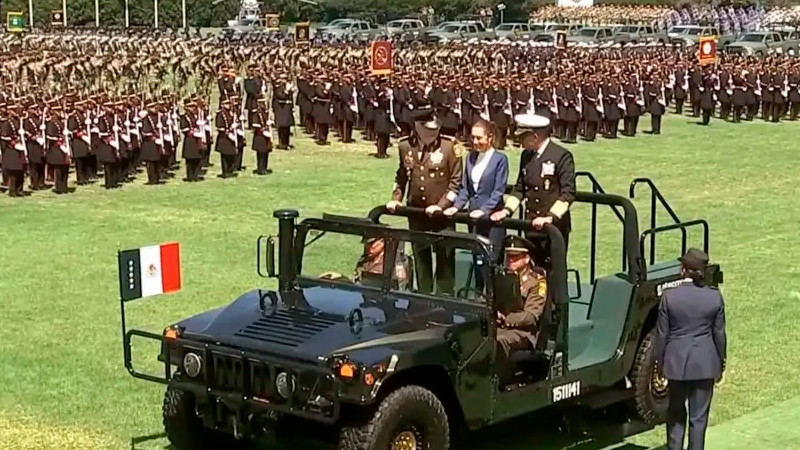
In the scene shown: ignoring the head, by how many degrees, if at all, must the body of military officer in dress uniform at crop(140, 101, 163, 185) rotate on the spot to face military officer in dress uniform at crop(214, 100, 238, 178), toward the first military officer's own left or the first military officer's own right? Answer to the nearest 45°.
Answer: approximately 90° to the first military officer's own left

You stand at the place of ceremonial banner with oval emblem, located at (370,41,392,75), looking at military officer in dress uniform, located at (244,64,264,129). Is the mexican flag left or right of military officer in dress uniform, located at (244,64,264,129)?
left

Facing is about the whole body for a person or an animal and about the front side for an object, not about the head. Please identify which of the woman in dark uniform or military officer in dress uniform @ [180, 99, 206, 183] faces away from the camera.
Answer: the woman in dark uniform

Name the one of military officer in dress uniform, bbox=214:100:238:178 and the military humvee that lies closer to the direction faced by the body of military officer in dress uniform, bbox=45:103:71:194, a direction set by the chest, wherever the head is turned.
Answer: the military humvee

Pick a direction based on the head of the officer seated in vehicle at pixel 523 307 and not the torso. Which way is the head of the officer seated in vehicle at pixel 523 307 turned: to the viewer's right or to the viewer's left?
to the viewer's left

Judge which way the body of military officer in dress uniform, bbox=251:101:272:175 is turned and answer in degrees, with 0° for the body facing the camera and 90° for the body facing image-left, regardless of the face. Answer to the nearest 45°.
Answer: approximately 315°

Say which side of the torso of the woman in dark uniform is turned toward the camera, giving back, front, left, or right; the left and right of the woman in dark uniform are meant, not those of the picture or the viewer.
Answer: back

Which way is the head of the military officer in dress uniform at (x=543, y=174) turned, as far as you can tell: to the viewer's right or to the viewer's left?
to the viewer's left

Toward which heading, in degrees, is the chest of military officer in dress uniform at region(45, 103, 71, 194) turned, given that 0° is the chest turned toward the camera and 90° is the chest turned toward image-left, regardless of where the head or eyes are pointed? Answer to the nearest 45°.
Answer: approximately 315°
